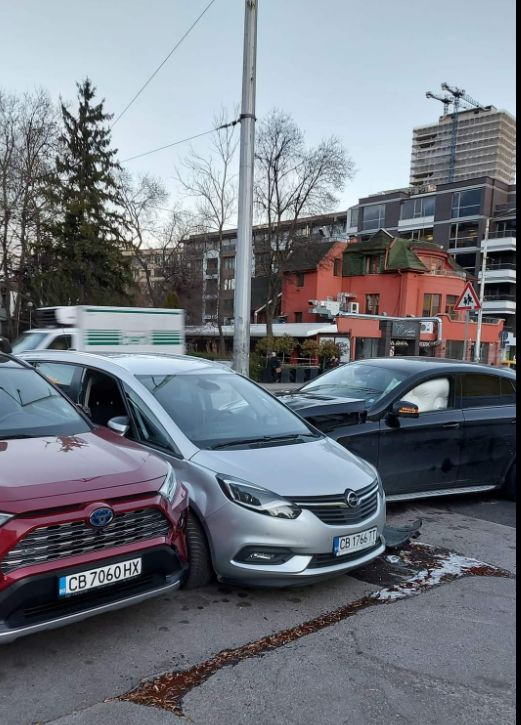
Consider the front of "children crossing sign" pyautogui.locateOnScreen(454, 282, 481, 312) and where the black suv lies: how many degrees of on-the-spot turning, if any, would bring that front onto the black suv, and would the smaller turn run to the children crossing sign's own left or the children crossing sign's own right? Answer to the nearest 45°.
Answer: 0° — it already faces it

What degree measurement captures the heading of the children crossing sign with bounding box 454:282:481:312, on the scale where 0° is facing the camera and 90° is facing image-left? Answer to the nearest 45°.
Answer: approximately 0°

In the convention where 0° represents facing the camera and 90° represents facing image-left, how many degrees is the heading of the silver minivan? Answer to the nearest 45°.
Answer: approximately 315°

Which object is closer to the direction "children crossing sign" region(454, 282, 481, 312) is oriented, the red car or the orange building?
the red car

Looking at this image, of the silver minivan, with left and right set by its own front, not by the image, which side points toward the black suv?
left

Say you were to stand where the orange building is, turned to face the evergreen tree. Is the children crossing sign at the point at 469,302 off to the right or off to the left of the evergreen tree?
left

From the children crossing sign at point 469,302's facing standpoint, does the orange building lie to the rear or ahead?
to the rear

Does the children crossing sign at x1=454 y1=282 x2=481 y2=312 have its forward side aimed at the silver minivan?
yes

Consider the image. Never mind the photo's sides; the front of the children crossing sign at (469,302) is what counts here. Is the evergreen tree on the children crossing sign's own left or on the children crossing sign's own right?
on the children crossing sign's own right

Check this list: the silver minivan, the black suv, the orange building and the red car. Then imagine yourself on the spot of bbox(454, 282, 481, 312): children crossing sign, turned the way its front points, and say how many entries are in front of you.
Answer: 3

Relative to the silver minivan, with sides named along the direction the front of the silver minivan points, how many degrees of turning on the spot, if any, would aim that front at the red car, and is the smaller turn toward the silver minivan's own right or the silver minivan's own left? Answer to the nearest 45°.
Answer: approximately 90° to the silver minivan's own right

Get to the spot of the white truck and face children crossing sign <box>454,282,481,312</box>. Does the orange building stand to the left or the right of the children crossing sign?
left
